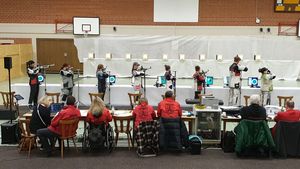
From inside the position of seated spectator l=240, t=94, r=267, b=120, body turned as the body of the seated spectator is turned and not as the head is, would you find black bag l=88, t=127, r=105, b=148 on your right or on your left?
on your left

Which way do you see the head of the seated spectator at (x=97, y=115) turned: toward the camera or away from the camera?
away from the camera

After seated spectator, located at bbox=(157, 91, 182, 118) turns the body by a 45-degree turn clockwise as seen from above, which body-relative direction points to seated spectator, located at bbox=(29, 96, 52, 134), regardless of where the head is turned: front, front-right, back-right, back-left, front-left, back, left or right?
back-left

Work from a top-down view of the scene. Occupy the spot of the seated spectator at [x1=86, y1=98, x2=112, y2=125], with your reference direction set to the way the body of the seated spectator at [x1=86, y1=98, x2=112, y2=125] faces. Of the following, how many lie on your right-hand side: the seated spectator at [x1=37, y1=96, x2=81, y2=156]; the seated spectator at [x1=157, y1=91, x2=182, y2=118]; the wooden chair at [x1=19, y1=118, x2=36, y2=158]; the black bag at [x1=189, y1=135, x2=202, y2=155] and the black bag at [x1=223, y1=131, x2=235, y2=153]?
3

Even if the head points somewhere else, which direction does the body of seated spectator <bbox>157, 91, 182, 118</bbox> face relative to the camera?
away from the camera

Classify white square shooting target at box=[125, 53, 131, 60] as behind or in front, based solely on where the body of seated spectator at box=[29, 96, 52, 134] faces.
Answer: in front

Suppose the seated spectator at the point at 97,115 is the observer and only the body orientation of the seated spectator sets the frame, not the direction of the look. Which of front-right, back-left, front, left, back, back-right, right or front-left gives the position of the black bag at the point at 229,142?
right

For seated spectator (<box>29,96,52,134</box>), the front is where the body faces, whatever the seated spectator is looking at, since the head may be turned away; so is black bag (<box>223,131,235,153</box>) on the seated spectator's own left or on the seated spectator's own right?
on the seated spectator's own right

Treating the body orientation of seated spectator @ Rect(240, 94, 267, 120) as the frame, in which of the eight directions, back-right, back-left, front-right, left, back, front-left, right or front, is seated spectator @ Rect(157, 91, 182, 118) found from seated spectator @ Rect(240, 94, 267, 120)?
left

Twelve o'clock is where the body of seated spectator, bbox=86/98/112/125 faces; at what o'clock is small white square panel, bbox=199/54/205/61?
The small white square panel is roughly at 1 o'clock from the seated spectator.

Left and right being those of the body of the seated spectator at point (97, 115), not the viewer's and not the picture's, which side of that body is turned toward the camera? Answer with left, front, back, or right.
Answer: back

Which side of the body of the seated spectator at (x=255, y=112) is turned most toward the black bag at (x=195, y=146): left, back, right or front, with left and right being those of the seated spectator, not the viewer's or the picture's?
left

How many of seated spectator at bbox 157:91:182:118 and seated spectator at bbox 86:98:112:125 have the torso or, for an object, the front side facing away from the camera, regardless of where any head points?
2

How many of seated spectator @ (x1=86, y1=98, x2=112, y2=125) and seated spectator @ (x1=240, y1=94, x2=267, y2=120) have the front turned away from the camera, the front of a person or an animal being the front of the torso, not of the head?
2

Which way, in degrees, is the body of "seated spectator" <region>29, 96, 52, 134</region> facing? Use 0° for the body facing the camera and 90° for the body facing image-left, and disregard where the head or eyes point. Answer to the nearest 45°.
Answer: approximately 225°

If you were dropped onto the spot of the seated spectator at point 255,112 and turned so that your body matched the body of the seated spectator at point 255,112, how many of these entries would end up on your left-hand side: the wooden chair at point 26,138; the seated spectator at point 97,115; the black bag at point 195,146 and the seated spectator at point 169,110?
4

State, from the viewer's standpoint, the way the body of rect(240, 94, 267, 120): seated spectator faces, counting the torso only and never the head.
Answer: away from the camera

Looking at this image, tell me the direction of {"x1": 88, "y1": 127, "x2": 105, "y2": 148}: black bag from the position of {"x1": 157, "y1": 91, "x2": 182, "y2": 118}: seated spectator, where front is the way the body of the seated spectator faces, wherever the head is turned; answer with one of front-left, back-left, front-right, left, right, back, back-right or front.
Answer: left
